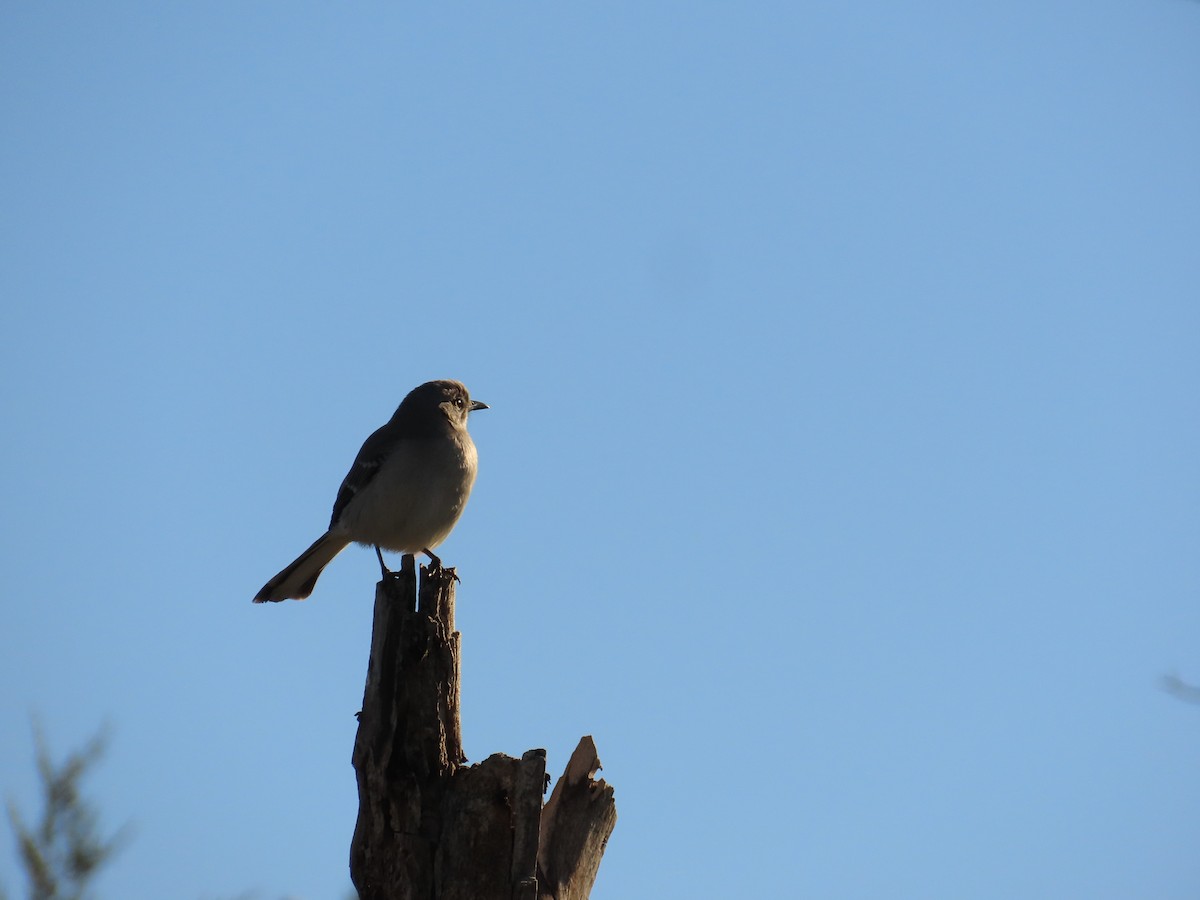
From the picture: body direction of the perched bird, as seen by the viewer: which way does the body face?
to the viewer's right
